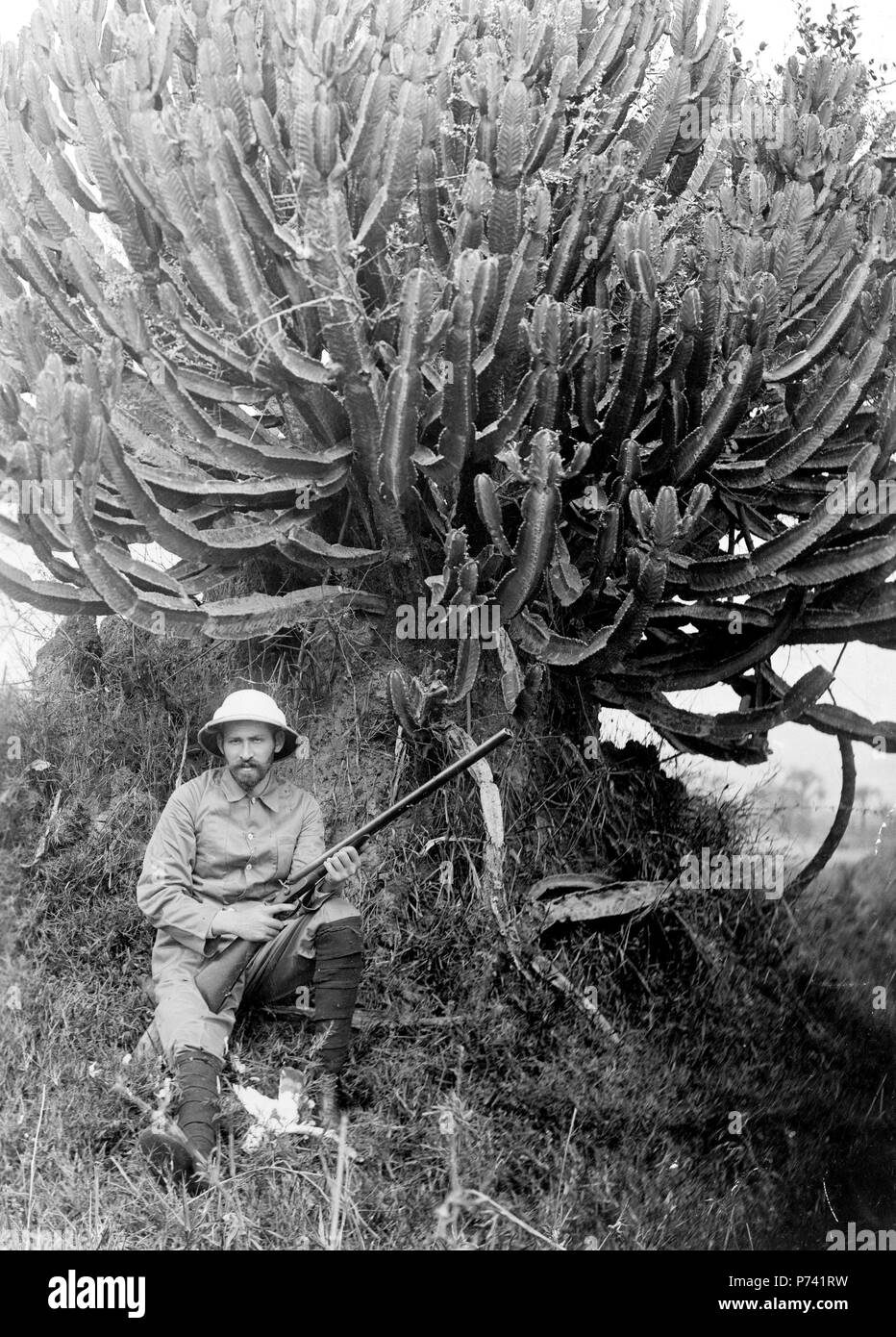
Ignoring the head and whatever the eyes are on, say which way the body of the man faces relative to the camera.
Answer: toward the camera

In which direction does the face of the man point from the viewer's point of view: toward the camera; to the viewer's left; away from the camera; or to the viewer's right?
toward the camera
